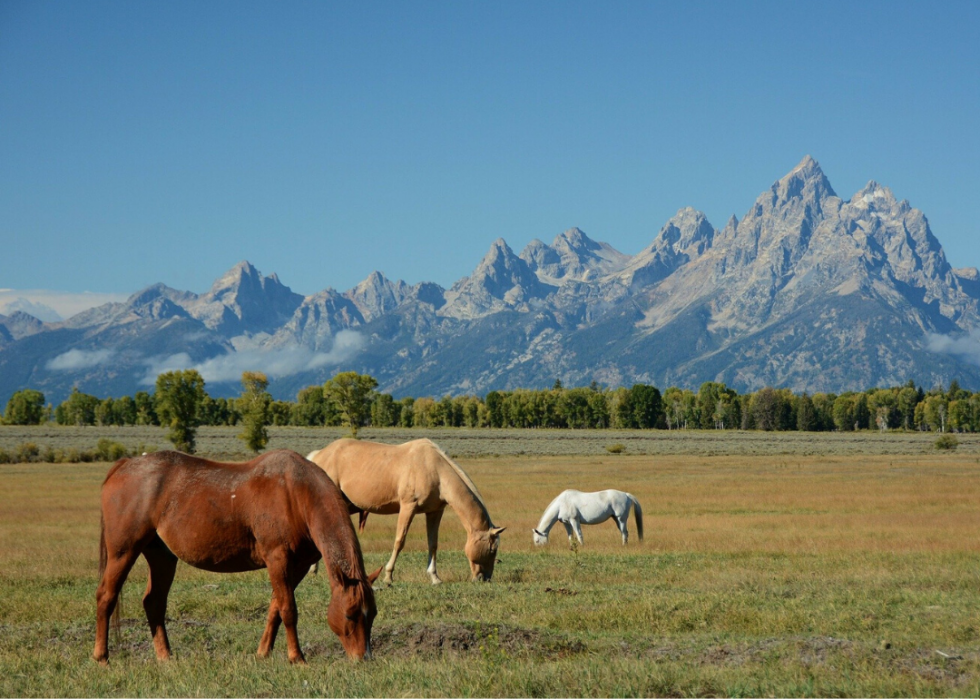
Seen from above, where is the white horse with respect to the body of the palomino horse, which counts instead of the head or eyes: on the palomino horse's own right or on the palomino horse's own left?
on the palomino horse's own left

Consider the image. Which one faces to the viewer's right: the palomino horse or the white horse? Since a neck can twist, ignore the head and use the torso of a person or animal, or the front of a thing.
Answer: the palomino horse

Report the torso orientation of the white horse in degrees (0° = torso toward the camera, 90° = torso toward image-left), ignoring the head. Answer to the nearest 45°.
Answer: approximately 90°

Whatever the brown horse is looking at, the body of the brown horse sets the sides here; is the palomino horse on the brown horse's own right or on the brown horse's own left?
on the brown horse's own left

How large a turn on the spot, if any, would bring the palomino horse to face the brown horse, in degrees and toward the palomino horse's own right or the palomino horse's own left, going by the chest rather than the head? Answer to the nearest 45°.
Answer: approximately 90° to the palomino horse's own right

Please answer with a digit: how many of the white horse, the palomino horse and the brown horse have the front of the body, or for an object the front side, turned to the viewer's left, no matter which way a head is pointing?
1

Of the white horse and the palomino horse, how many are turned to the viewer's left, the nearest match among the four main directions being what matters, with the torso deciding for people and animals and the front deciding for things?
1

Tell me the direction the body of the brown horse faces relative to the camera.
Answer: to the viewer's right

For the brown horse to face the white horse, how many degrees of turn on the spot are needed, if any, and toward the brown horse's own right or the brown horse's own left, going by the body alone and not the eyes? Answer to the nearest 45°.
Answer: approximately 45° to the brown horse's own left

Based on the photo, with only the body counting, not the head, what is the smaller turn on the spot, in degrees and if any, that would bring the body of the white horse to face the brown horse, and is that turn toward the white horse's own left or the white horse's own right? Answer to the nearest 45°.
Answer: approximately 90° to the white horse's own left

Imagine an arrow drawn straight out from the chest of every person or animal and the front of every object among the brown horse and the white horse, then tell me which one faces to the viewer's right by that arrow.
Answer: the brown horse

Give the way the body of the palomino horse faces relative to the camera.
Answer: to the viewer's right
